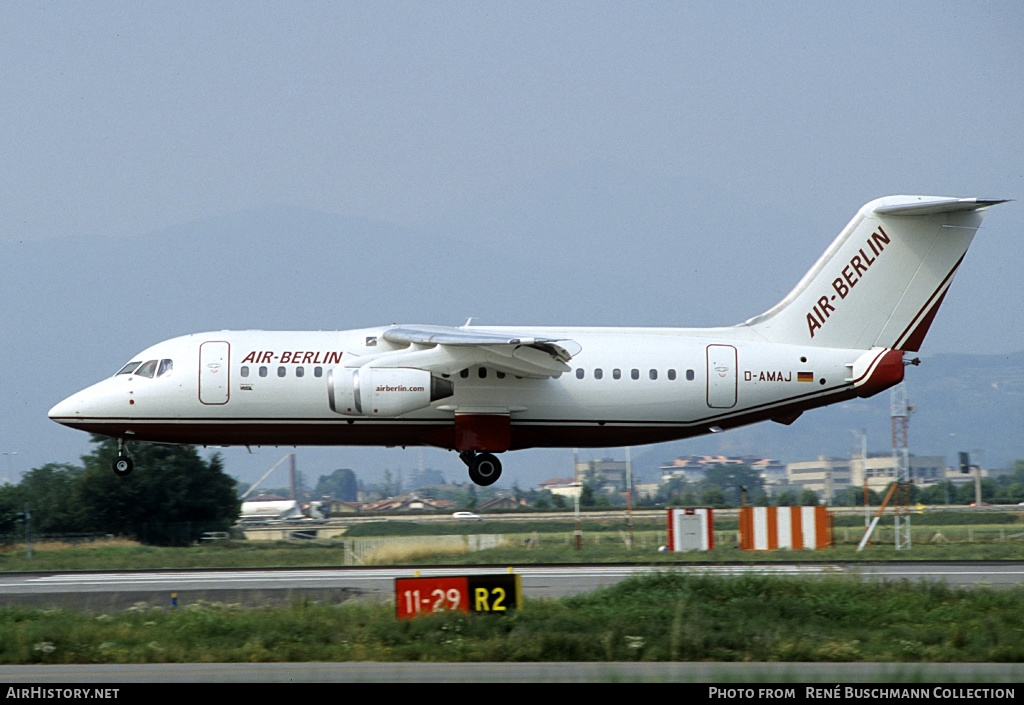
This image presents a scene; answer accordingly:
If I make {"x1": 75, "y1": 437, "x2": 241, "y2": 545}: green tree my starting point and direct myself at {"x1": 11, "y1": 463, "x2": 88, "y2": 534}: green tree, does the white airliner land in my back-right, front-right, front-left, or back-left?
back-left

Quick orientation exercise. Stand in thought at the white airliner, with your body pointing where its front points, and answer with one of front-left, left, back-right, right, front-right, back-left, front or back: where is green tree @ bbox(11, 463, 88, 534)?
front-right

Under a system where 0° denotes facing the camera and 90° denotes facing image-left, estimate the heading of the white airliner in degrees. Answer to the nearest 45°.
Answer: approximately 90°

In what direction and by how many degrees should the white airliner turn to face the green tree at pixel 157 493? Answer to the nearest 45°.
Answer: approximately 45° to its right
